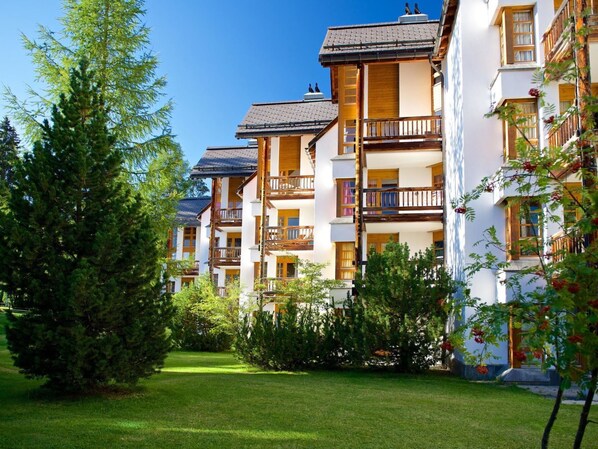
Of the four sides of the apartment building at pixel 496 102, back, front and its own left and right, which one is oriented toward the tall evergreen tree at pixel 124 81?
right

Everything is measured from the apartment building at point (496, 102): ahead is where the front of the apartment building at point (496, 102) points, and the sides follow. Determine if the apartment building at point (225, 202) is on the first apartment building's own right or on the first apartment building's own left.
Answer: on the first apartment building's own right

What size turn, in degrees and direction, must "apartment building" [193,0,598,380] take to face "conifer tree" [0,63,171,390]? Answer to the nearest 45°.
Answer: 0° — it already faces it

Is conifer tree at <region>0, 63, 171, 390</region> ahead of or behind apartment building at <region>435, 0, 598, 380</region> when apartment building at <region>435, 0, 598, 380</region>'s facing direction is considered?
ahead

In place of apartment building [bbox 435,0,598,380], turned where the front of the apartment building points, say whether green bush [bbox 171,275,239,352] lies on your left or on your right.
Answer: on your right

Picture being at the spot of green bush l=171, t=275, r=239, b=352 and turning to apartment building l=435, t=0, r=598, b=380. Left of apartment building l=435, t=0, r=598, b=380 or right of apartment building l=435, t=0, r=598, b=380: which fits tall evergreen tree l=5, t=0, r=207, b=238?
right

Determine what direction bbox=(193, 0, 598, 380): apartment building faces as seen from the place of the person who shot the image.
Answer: facing the viewer and to the left of the viewer
